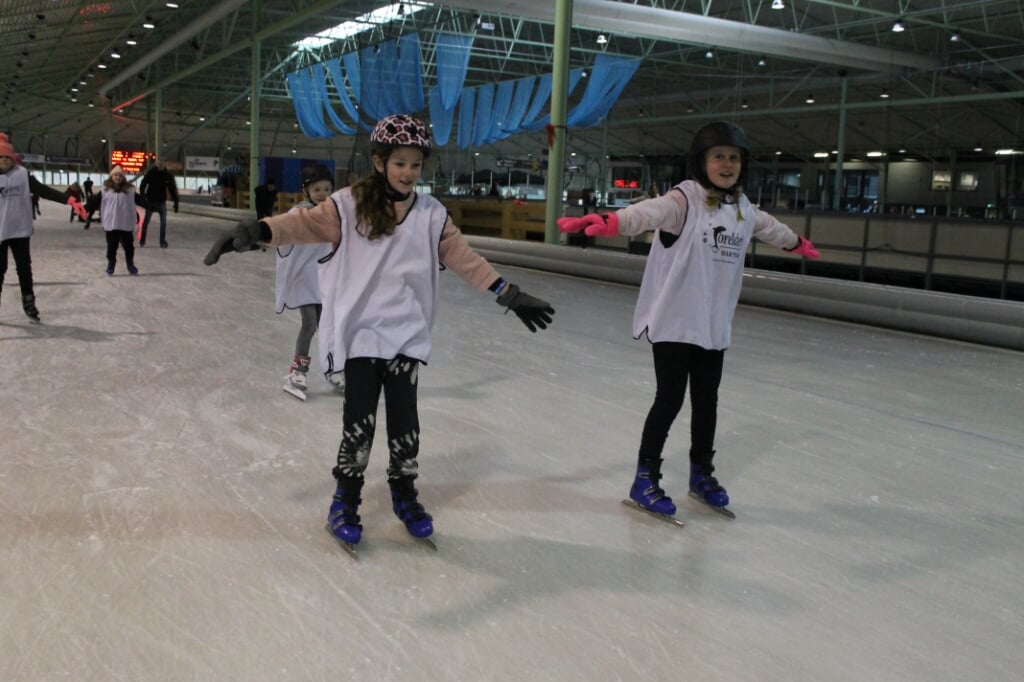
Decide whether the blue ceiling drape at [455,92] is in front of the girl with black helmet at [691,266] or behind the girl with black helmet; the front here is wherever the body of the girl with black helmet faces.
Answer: behind

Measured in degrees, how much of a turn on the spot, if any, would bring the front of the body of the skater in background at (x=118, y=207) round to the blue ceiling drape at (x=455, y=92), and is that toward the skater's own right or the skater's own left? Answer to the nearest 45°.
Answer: approximately 135° to the skater's own left

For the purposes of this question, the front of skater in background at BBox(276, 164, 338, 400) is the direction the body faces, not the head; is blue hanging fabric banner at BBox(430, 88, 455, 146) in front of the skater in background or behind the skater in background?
behind

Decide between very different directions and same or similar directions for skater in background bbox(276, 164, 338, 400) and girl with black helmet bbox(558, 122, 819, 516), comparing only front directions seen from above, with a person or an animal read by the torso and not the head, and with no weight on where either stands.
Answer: same or similar directions

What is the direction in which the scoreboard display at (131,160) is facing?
toward the camera

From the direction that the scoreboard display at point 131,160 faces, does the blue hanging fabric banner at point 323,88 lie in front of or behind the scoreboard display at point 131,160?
in front

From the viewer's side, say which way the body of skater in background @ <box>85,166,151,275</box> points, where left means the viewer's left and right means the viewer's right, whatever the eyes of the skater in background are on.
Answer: facing the viewer

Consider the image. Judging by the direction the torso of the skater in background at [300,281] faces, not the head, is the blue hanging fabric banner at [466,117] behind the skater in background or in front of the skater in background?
behind

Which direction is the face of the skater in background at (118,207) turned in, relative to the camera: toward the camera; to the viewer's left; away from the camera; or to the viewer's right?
toward the camera

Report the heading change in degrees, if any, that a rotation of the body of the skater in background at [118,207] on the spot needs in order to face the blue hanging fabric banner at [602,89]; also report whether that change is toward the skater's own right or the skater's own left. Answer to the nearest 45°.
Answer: approximately 135° to the skater's own left

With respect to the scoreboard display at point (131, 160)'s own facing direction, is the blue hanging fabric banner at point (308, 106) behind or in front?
in front

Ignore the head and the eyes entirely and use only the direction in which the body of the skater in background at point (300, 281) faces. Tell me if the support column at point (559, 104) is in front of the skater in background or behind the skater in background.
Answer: behind

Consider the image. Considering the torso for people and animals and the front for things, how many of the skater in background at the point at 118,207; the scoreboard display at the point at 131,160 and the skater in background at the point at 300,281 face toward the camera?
3

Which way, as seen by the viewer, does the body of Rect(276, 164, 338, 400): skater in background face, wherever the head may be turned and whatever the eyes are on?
toward the camera
